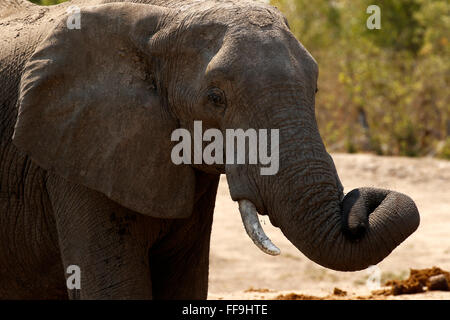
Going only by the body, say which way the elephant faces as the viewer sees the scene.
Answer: to the viewer's right

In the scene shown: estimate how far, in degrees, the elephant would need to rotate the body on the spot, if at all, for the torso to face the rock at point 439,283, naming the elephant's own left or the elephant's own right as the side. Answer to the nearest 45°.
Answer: approximately 45° to the elephant's own left
